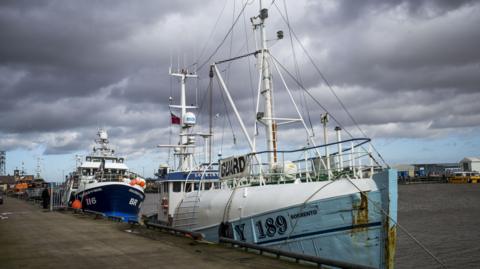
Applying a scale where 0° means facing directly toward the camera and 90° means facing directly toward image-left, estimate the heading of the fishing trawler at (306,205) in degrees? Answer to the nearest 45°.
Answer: approximately 315°

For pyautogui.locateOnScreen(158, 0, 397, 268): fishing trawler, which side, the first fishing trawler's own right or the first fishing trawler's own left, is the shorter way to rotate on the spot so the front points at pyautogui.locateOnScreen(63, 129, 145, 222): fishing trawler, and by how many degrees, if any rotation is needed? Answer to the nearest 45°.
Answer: approximately 180°
